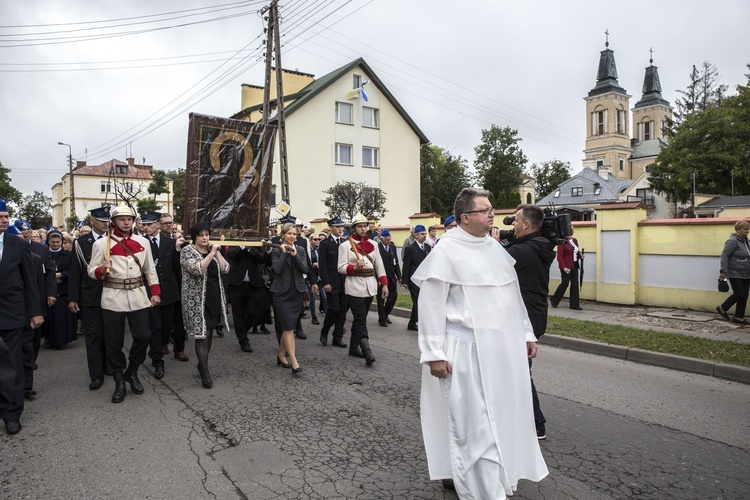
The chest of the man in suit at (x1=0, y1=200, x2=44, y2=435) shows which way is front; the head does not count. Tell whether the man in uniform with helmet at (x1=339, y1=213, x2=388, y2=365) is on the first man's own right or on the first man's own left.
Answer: on the first man's own left

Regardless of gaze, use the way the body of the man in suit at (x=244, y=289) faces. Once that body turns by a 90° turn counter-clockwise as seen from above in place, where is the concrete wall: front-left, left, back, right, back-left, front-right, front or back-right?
front

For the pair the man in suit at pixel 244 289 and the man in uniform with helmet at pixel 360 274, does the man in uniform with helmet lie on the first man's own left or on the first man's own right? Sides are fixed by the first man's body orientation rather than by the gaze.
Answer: on the first man's own left

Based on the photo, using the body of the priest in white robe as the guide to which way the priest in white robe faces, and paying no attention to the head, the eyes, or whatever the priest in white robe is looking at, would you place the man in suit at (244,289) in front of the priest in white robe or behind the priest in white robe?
behind

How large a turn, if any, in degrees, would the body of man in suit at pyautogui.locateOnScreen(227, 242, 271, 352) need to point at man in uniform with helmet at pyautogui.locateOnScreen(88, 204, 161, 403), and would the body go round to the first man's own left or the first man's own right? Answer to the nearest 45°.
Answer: approximately 45° to the first man's own right

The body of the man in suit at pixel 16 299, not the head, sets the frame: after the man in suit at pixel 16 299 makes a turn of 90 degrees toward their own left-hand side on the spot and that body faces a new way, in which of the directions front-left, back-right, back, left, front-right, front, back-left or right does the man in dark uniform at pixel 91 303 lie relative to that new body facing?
front-left

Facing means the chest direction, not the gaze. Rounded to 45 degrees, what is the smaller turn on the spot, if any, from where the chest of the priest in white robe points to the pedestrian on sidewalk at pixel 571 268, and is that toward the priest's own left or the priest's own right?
approximately 135° to the priest's own left

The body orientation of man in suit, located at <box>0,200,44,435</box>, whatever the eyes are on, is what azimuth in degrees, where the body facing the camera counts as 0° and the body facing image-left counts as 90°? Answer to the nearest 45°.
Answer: approximately 0°

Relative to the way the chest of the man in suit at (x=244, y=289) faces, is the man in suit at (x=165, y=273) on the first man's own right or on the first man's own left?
on the first man's own right

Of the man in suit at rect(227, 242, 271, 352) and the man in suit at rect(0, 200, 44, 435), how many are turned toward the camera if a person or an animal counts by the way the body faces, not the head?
2

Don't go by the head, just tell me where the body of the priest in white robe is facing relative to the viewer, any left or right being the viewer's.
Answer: facing the viewer and to the right of the viewer

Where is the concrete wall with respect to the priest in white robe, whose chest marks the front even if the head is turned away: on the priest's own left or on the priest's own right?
on the priest's own left

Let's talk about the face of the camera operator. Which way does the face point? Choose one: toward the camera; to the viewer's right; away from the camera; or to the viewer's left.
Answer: to the viewer's left
